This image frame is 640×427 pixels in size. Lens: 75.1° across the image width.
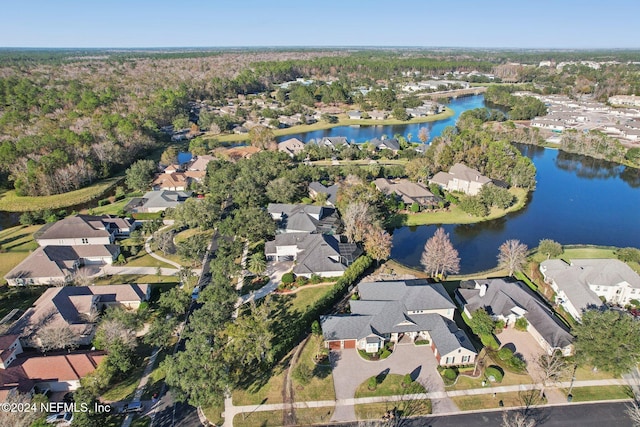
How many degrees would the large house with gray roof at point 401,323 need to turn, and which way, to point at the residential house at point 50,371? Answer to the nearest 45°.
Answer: approximately 45° to its right

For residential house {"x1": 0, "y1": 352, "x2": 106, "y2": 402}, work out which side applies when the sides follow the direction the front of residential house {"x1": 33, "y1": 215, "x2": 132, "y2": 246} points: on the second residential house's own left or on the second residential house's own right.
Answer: on the second residential house's own right

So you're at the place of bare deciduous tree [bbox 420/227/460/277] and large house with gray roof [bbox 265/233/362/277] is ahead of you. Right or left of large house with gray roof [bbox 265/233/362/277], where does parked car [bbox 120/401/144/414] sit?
left

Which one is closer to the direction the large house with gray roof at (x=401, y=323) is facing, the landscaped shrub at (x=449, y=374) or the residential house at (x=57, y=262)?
the landscaped shrub

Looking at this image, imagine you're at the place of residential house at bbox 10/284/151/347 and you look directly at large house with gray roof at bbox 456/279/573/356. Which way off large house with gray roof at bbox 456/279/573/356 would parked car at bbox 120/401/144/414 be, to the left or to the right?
right

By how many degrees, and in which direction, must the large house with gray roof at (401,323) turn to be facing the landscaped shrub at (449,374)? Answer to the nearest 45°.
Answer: approximately 45° to its left

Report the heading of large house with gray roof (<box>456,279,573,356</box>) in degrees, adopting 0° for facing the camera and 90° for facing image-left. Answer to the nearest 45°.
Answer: approximately 45°
